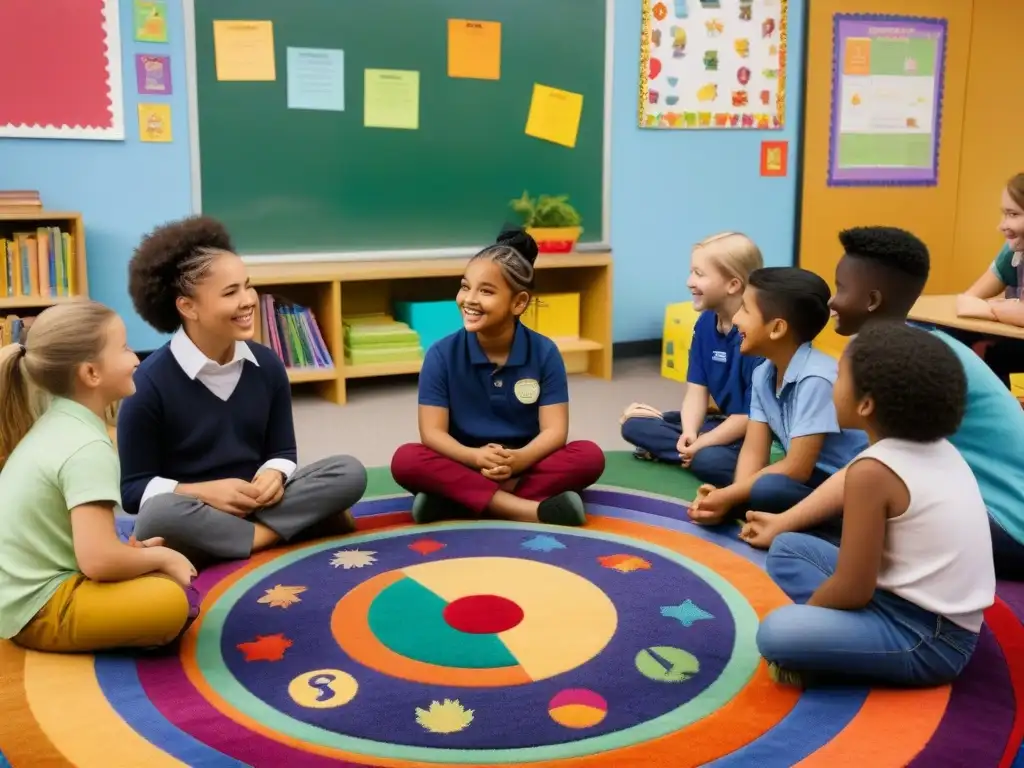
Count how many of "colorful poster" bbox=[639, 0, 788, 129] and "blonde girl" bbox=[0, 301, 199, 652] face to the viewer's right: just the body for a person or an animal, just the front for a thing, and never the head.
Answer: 1

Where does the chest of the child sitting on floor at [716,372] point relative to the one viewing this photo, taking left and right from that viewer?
facing the viewer and to the left of the viewer

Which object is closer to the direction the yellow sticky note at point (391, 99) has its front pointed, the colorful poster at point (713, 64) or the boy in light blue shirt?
the boy in light blue shirt

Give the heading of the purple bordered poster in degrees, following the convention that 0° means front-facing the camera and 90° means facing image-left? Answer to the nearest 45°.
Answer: approximately 0°

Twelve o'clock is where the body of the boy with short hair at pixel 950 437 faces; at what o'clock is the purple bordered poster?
The purple bordered poster is roughly at 3 o'clock from the boy with short hair.

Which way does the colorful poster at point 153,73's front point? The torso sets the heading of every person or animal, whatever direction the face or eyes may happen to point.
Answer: toward the camera

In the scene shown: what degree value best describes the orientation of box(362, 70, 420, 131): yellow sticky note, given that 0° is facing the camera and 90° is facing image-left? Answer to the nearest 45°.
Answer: approximately 0°

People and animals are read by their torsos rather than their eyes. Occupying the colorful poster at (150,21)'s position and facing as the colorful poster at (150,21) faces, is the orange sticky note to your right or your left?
on your left

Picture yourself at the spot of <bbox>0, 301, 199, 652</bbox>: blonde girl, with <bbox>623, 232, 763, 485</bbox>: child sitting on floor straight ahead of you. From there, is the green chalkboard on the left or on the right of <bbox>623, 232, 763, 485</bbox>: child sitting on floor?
left

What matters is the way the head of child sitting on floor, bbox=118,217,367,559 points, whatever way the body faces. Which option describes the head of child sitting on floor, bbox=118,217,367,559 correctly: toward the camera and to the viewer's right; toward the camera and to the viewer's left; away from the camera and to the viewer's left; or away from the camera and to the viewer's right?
toward the camera and to the viewer's right

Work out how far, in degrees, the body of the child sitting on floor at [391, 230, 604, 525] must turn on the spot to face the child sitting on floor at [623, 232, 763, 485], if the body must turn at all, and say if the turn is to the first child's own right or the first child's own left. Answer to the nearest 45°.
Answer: approximately 135° to the first child's own left

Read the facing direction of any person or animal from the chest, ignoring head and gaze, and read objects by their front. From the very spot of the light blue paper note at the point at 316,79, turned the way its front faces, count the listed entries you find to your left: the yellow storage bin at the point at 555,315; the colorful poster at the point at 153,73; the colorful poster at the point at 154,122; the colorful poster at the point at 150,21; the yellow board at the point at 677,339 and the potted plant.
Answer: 3

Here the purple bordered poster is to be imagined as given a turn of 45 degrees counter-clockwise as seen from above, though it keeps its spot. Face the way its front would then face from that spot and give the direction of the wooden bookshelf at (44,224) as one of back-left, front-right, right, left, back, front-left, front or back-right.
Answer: right

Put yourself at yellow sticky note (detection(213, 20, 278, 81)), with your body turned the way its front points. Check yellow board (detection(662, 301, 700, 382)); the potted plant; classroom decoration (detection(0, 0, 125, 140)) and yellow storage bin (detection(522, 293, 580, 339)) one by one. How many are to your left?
3

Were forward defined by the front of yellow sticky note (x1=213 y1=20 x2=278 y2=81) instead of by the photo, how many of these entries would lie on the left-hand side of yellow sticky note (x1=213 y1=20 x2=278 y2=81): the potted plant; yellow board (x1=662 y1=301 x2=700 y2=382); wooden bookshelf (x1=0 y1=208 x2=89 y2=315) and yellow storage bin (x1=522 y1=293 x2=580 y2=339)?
3

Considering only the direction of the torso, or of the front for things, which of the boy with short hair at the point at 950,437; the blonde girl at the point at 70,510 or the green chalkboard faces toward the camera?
the green chalkboard

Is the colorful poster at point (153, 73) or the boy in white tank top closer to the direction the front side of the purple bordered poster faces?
the boy in white tank top

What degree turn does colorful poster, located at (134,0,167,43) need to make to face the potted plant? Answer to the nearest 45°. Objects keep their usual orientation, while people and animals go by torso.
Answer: approximately 90° to its left

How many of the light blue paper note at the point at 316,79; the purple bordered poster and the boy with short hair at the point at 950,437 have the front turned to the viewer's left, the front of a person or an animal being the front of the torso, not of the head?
1
